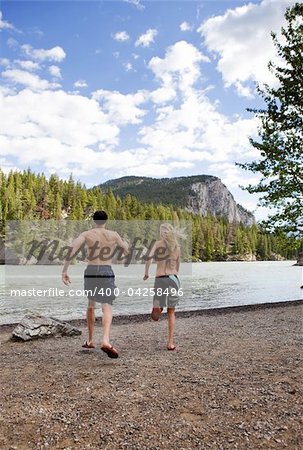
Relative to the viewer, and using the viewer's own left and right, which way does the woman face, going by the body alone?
facing away from the viewer

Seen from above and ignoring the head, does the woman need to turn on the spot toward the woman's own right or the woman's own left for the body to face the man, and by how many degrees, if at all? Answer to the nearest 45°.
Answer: approximately 135° to the woman's own left

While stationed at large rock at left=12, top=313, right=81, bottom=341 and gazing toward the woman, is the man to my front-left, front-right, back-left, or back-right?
front-right

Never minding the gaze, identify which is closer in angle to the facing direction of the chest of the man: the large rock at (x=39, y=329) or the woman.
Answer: the large rock

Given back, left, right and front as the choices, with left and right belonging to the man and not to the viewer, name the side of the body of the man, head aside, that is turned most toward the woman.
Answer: right

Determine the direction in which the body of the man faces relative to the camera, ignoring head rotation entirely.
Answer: away from the camera

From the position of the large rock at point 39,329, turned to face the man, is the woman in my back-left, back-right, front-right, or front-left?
front-left

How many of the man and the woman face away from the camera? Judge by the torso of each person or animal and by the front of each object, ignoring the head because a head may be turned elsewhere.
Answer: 2

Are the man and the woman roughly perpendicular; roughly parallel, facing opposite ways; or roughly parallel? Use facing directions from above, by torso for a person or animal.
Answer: roughly parallel
